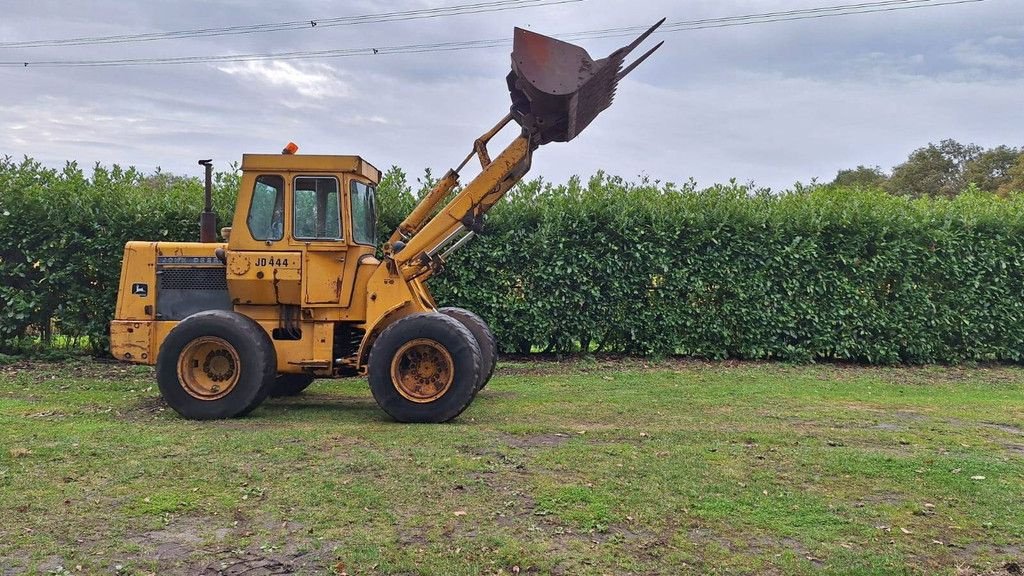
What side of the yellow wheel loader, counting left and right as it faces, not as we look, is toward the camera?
right

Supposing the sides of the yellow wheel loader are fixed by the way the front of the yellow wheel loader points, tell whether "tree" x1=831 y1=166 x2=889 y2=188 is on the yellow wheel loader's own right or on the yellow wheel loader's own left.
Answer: on the yellow wheel loader's own left

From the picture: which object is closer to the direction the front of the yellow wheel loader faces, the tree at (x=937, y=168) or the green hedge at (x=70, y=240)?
the tree

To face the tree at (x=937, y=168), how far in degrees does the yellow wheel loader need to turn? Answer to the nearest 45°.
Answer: approximately 45° to its left

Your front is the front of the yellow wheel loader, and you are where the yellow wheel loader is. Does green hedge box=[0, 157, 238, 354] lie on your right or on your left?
on your left

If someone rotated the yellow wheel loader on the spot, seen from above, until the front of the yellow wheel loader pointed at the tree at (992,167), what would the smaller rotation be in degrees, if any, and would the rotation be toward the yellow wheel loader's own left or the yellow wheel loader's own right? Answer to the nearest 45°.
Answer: approximately 45° to the yellow wheel loader's own left

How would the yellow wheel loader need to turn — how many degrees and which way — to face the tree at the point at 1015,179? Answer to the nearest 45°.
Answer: approximately 45° to its left
